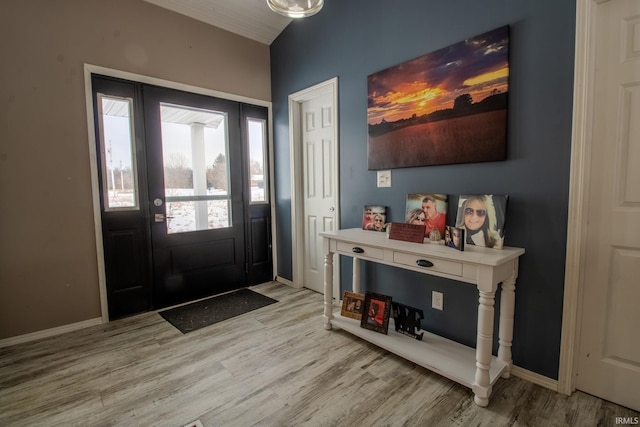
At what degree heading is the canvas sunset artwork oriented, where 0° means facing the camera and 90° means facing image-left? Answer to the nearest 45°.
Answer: approximately 45°

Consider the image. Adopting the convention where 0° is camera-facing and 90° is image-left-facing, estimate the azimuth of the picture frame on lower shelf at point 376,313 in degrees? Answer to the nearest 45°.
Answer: approximately 45°

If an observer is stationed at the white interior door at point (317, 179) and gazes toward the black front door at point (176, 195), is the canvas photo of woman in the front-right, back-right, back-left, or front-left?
back-left

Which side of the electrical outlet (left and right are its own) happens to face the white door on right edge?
left

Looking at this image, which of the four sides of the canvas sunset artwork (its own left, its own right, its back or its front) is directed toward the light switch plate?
right

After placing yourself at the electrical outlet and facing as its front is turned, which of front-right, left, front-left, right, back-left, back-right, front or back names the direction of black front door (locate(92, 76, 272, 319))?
front-right

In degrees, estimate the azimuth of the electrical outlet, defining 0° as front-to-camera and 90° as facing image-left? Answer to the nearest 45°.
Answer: approximately 45°

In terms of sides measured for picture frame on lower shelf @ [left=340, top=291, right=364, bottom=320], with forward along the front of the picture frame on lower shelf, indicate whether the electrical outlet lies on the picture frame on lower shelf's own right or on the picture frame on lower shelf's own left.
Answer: on the picture frame on lower shelf's own left
